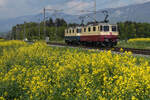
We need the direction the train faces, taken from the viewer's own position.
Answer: facing the viewer and to the right of the viewer
